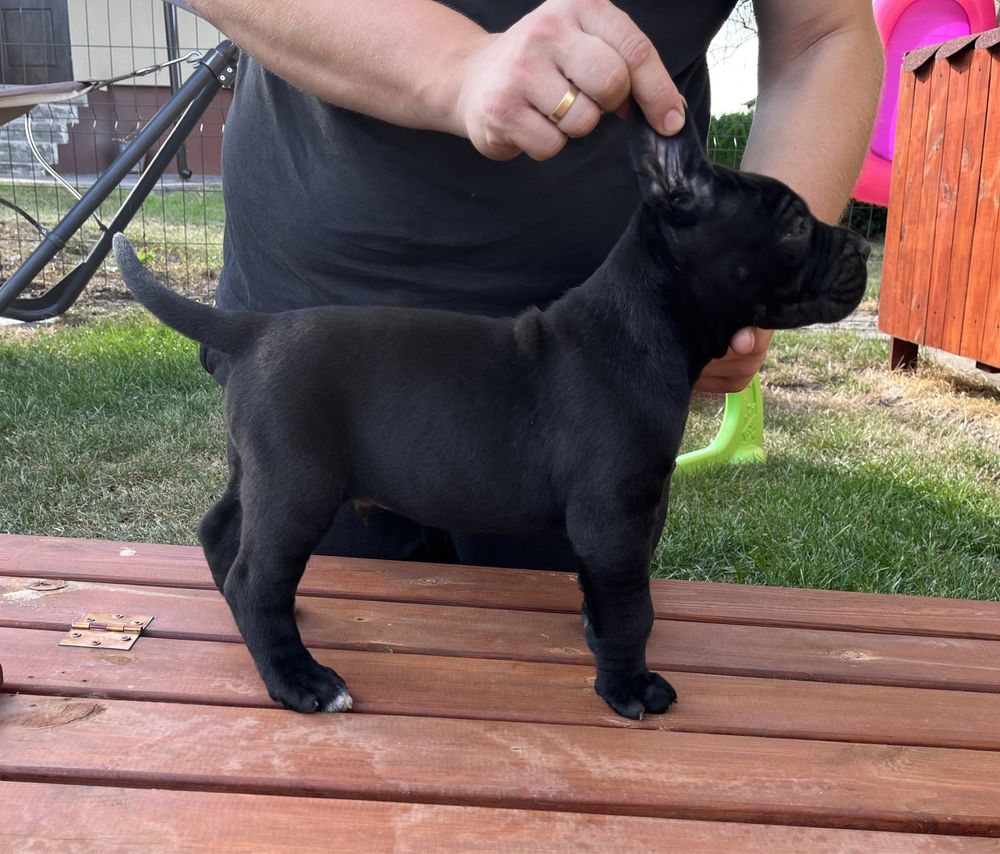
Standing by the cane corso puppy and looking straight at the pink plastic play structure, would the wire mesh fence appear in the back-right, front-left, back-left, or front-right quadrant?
front-left

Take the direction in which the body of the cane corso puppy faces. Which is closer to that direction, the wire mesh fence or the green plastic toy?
the green plastic toy

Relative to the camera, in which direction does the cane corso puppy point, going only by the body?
to the viewer's right

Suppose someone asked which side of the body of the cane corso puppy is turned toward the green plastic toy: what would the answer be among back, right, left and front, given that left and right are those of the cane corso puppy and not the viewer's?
left

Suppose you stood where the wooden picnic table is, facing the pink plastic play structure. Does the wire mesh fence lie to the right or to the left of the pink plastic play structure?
left

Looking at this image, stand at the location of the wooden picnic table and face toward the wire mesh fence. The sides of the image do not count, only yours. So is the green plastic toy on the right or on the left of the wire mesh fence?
right

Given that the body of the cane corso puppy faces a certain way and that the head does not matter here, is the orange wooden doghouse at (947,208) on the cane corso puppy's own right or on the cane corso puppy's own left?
on the cane corso puppy's own left

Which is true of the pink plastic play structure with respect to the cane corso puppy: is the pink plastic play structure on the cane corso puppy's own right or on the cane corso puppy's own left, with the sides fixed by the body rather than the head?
on the cane corso puppy's own left

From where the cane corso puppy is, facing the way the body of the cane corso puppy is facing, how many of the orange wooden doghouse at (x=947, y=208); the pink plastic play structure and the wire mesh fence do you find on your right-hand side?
0

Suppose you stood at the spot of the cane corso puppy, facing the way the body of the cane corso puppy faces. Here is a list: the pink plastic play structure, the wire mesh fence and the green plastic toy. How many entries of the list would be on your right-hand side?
0
